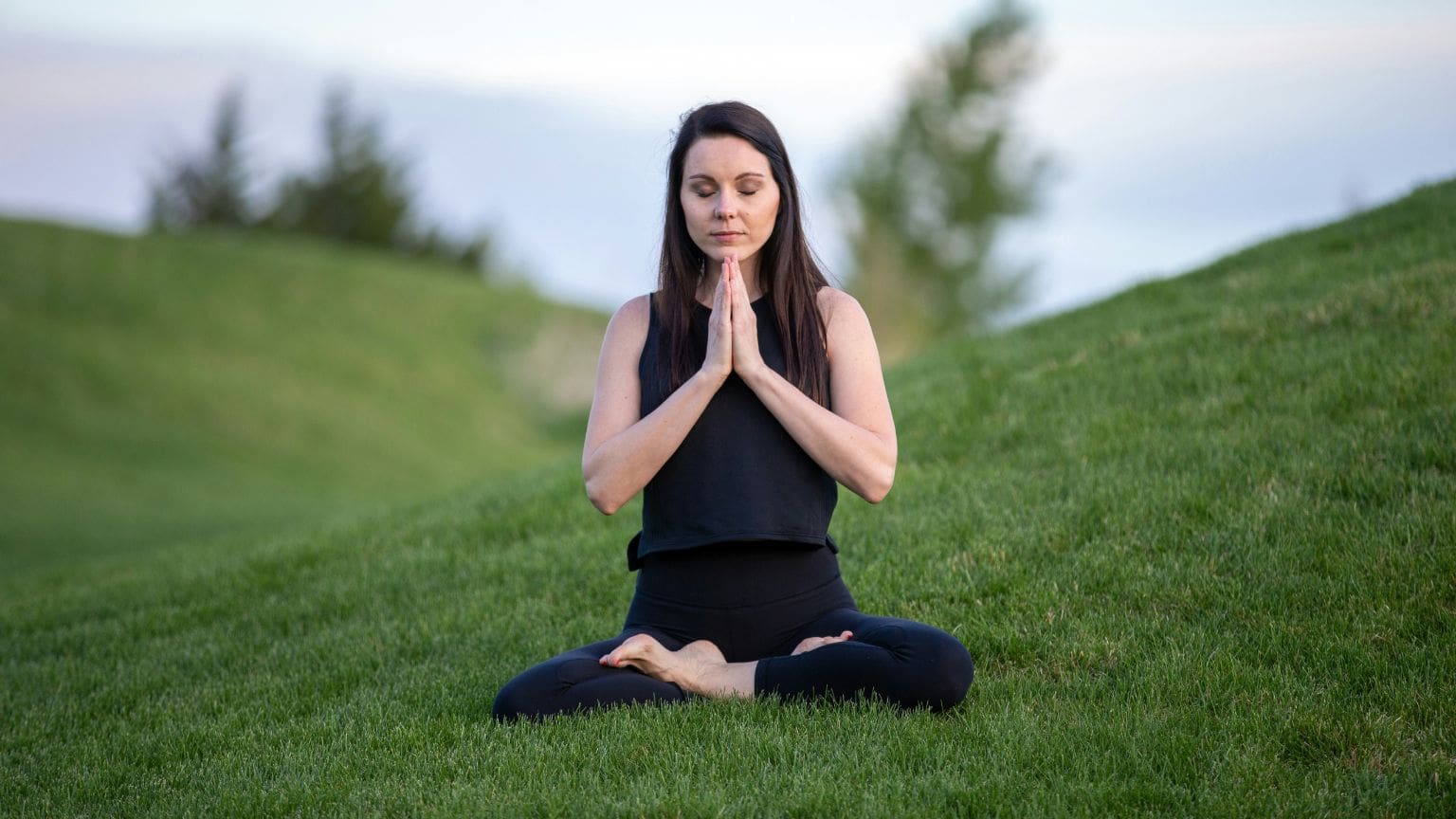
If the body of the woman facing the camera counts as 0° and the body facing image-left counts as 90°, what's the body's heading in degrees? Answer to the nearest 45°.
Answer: approximately 0°

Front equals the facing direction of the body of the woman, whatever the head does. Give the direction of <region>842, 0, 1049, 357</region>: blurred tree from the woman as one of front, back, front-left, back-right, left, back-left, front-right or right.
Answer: back
